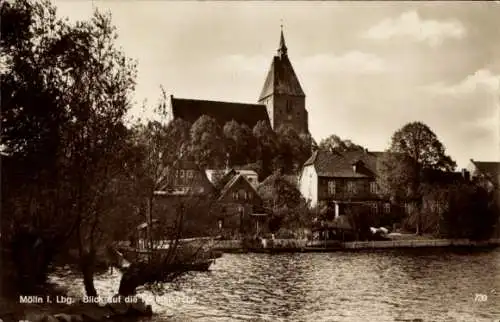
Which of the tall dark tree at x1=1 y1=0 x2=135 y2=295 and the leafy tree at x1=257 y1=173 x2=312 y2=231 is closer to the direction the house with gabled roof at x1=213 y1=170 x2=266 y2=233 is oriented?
the tall dark tree

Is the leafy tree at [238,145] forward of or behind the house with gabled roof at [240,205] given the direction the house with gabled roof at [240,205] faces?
behind

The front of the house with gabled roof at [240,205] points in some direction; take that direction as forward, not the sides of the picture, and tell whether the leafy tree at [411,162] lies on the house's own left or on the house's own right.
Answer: on the house's own left

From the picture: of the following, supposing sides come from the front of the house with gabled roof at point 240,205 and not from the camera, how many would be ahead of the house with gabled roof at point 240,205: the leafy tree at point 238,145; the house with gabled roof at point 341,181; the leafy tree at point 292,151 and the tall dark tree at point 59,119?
1

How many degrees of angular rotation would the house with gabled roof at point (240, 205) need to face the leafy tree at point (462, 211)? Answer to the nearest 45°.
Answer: approximately 90° to its left

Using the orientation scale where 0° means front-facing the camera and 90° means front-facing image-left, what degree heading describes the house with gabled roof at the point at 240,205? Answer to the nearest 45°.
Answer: approximately 0°

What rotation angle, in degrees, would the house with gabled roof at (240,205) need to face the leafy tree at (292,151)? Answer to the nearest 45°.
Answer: approximately 180°

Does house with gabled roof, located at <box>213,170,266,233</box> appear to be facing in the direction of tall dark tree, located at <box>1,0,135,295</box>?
yes

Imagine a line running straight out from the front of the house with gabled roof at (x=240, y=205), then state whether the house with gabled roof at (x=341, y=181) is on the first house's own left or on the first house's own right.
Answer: on the first house's own left
